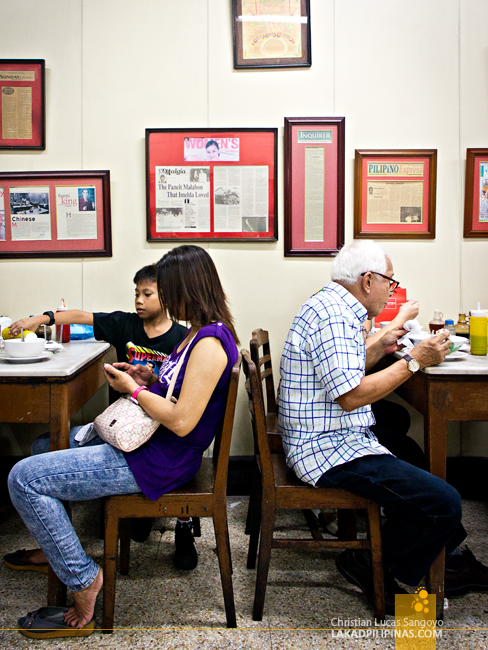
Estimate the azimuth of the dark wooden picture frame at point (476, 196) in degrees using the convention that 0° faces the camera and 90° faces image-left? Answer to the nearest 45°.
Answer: approximately 0°

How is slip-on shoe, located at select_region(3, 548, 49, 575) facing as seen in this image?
to the viewer's left

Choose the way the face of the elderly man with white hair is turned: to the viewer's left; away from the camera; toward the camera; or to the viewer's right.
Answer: to the viewer's right

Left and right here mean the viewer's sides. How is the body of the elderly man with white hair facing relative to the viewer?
facing to the right of the viewer

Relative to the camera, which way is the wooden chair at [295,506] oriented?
to the viewer's right
